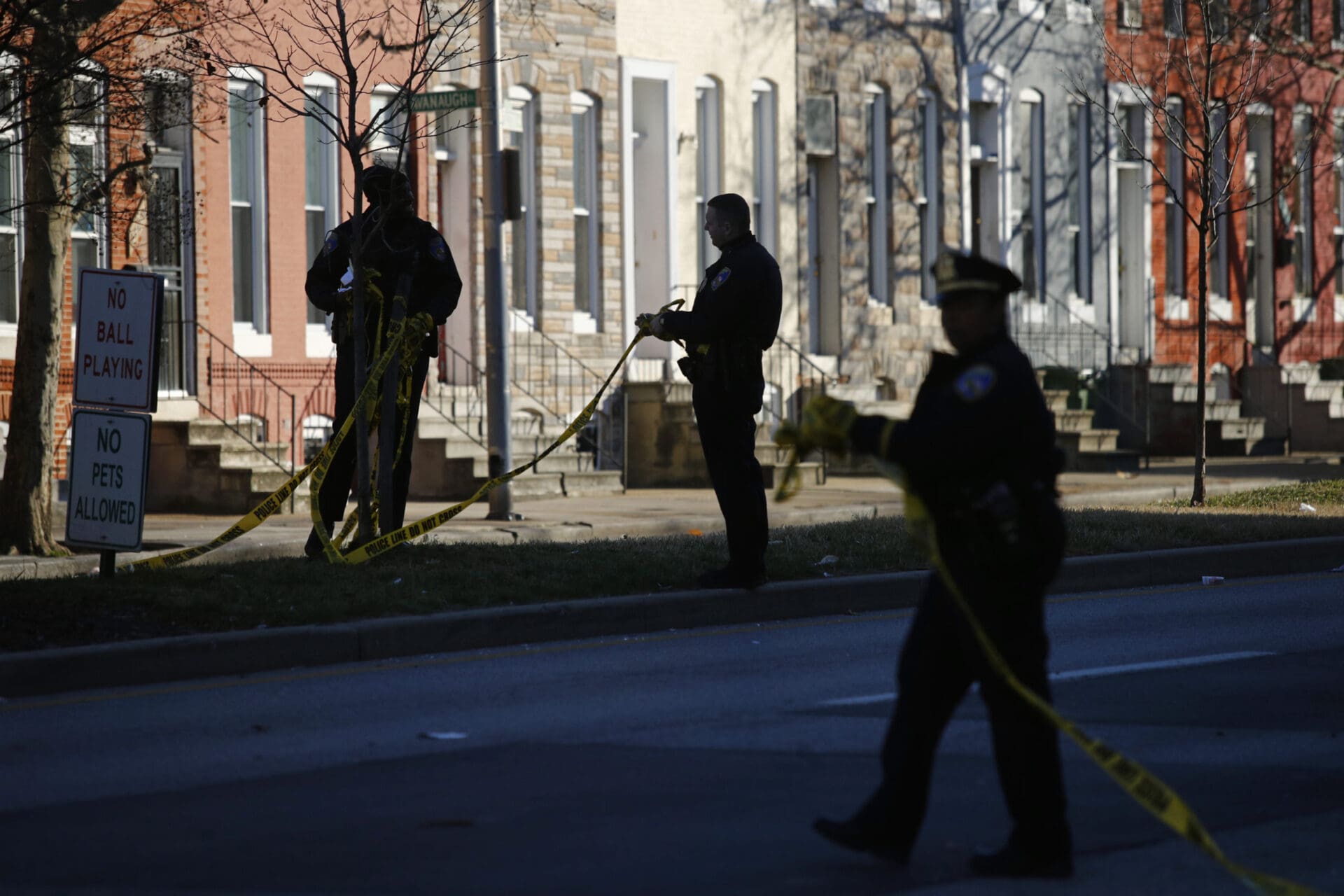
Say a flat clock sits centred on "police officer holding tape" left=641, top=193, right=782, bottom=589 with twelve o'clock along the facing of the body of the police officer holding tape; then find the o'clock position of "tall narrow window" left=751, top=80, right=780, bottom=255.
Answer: The tall narrow window is roughly at 3 o'clock from the police officer holding tape.

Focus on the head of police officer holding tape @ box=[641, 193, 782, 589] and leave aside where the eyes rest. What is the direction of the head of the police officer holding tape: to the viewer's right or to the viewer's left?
to the viewer's left

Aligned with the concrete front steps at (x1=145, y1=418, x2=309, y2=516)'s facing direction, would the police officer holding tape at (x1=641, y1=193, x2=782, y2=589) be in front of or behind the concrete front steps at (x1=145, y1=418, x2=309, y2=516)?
in front

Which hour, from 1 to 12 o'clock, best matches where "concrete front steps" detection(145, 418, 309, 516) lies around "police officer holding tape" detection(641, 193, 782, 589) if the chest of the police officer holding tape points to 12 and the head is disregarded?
The concrete front steps is roughly at 2 o'clock from the police officer holding tape.

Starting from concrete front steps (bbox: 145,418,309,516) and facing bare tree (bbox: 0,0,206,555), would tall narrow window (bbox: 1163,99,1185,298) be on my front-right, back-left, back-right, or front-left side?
back-left

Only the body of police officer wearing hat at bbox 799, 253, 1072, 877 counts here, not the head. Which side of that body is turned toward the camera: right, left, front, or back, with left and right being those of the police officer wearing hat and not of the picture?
left

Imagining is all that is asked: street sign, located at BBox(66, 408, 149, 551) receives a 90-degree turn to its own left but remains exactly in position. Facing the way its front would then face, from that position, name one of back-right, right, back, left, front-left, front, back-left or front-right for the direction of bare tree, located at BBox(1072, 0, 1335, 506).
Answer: front-left

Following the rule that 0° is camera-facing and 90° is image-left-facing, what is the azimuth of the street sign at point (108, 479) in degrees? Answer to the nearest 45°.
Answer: approximately 0°

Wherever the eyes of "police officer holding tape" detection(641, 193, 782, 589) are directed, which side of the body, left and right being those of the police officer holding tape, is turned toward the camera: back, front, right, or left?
left

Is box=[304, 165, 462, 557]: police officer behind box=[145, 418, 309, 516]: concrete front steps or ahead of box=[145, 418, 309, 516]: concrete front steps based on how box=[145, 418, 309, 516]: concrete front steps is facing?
ahead

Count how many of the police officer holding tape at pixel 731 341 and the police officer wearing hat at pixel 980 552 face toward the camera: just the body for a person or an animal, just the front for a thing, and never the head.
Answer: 0
